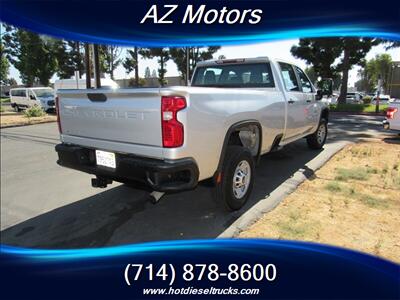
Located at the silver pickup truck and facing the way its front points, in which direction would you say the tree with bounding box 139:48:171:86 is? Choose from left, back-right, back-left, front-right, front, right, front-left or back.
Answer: front-left

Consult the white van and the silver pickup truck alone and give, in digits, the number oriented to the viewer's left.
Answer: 0

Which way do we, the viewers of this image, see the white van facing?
facing the viewer and to the right of the viewer

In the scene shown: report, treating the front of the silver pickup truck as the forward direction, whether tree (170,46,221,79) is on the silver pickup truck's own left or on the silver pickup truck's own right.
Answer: on the silver pickup truck's own left

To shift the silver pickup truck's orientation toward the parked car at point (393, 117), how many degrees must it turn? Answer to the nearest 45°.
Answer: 0° — it already faces it

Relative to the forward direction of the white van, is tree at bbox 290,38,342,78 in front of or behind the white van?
in front

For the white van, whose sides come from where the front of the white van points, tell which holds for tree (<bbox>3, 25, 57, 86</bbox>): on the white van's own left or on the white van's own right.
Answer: on the white van's own left

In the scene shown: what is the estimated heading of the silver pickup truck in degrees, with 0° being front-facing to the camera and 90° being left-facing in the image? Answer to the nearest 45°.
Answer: approximately 225°

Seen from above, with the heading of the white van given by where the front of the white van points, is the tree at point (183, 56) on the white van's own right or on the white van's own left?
on the white van's own left

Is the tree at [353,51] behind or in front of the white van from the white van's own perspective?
in front

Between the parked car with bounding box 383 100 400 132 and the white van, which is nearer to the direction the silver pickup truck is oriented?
the parked car

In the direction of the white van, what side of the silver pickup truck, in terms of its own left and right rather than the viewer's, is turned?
left

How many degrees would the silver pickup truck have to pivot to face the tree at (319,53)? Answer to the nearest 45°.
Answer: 0° — it already faces it

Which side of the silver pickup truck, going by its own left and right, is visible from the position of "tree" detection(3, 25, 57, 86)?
left
